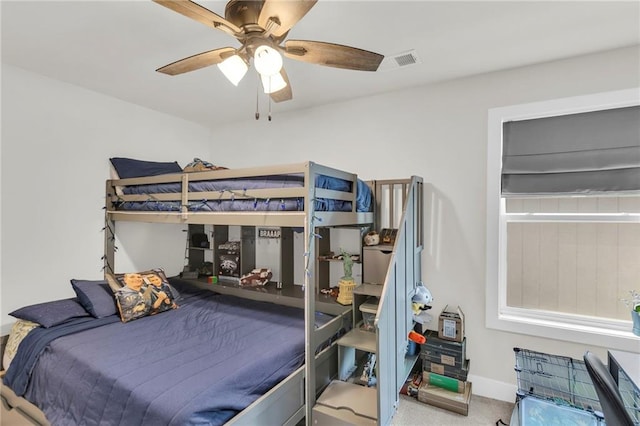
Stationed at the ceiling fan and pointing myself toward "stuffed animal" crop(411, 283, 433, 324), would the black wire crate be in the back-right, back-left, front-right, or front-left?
front-right

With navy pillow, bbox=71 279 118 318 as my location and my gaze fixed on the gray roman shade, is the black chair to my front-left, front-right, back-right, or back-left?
front-right

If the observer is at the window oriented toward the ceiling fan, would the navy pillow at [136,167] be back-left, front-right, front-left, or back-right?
front-right
